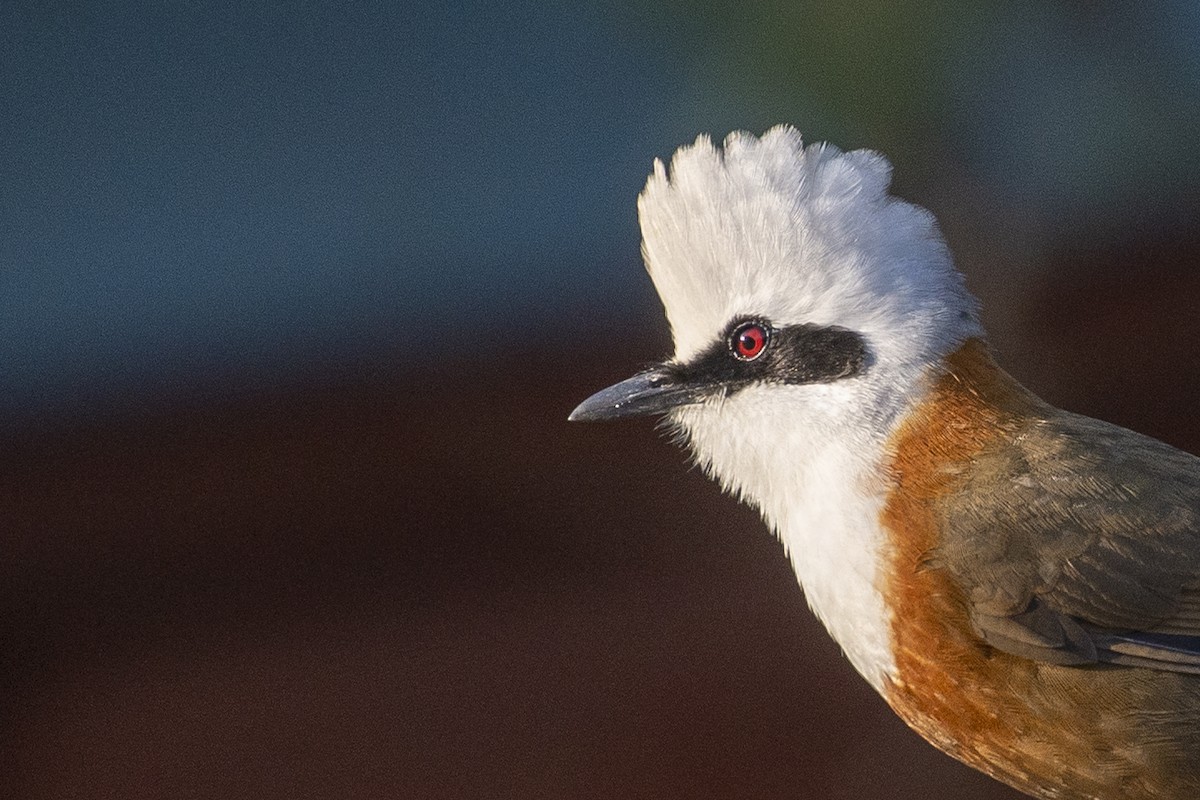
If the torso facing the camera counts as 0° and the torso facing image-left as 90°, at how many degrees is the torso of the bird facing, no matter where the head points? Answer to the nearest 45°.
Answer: approximately 90°
